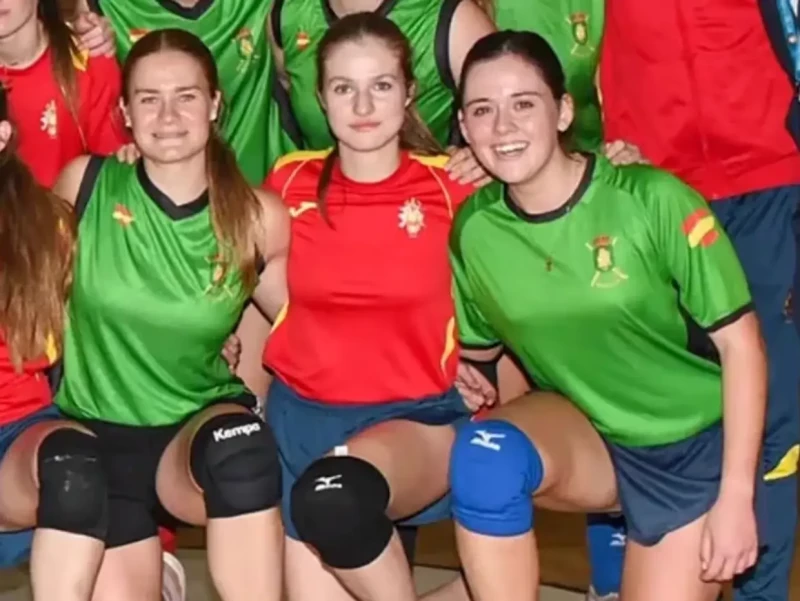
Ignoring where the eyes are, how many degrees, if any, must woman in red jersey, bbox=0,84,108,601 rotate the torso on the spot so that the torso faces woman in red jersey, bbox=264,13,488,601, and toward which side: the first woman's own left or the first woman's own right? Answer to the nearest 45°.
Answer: approximately 90° to the first woman's own left

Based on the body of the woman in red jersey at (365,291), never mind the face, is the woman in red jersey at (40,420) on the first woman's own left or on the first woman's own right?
on the first woman's own right

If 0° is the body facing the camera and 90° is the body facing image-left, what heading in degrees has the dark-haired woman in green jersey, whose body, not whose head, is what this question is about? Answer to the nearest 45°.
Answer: approximately 45°

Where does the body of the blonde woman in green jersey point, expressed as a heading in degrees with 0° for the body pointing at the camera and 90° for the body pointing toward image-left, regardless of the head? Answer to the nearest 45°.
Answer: approximately 0°

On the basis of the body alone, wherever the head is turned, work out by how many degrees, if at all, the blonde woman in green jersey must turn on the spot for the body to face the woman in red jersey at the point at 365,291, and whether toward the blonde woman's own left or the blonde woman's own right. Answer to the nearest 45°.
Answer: approximately 90° to the blonde woman's own left

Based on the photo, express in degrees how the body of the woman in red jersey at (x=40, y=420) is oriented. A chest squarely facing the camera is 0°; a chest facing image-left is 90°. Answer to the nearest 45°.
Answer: approximately 0°

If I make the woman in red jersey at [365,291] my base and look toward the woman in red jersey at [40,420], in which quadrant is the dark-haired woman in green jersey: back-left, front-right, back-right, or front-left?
back-left

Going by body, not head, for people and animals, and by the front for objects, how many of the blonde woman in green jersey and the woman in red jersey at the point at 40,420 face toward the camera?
2

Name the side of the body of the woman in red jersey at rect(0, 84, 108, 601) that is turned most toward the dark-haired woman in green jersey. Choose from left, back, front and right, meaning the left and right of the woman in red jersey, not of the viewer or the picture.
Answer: left
